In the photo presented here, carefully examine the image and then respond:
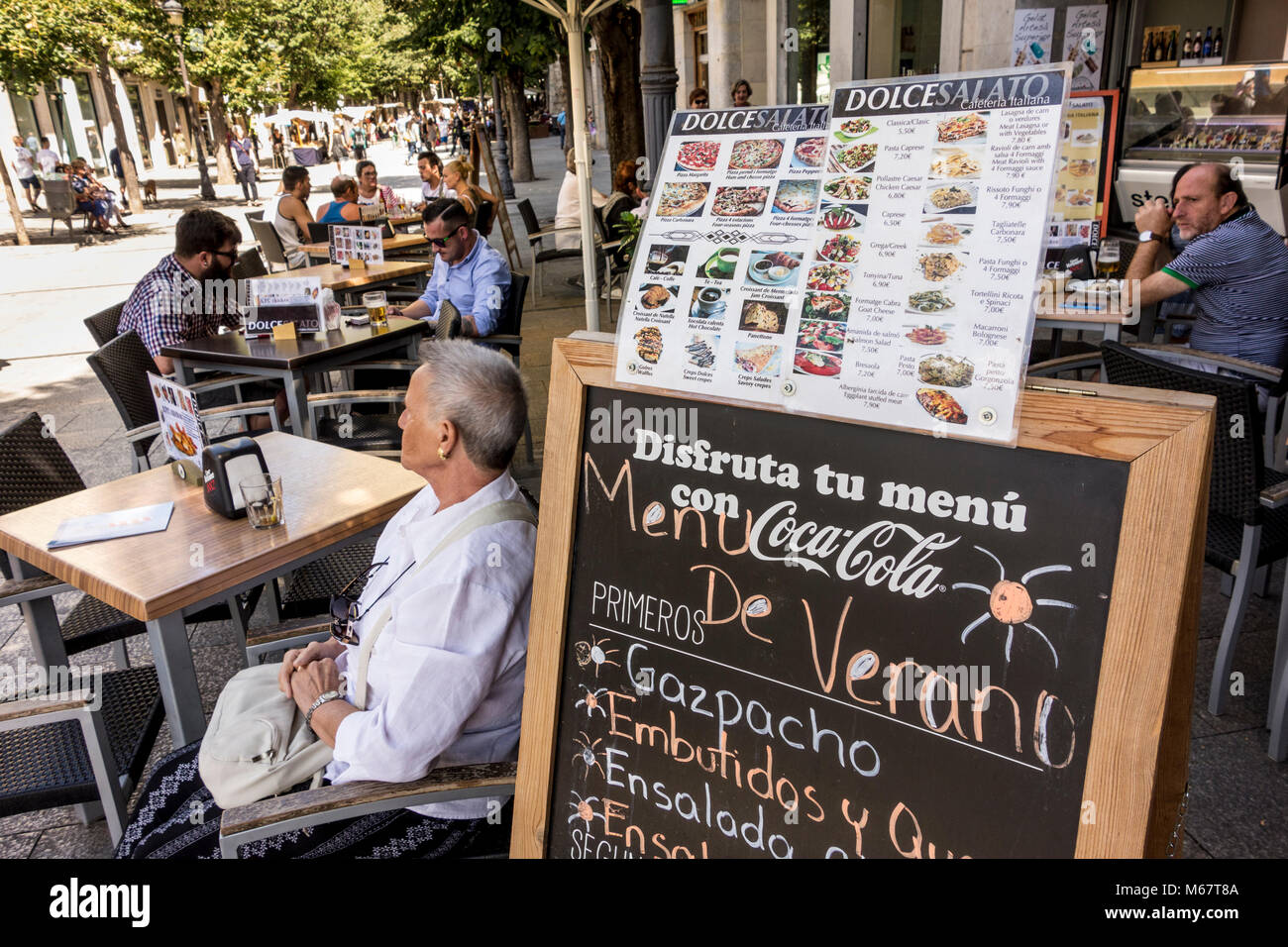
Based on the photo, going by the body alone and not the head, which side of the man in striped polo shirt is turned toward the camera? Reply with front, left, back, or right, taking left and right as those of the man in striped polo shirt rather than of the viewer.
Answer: left

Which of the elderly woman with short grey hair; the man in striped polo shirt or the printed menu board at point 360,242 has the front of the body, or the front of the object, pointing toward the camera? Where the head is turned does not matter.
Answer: the printed menu board

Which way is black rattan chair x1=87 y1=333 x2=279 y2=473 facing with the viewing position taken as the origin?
facing to the right of the viewer

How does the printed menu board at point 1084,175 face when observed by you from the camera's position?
facing the viewer

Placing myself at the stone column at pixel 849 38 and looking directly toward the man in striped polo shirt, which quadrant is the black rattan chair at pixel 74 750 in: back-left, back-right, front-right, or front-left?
front-right

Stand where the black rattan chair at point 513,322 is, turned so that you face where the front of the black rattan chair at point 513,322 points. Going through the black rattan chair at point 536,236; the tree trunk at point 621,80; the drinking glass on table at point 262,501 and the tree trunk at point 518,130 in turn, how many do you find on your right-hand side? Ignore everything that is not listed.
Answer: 3

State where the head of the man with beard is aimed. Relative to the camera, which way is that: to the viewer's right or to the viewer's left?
to the viewer's right

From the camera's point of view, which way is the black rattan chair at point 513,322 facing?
to the viewer's left

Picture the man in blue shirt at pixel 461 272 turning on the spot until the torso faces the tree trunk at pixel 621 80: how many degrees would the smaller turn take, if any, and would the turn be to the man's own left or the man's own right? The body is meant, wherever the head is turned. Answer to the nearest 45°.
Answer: approximately 135° to the man's own right

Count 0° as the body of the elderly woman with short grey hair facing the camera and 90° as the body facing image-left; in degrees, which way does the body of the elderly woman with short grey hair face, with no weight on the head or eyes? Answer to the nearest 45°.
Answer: approximately 90°

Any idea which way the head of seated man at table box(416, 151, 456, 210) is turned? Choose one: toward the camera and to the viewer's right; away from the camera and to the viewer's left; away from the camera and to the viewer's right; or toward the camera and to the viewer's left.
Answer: toward the camera and to the viewer's left

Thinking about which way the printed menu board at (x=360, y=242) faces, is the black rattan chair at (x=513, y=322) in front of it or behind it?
in front

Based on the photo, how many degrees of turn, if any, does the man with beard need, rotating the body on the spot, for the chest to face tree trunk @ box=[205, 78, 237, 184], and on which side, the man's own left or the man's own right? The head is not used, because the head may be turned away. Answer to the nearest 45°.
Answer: approximately 90° to the man's own left

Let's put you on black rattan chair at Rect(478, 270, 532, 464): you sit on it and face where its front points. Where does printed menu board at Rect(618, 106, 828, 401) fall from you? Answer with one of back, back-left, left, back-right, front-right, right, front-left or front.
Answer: left

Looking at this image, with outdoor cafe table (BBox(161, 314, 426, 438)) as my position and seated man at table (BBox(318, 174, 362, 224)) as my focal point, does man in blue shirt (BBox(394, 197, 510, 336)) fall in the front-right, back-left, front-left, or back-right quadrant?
front-right

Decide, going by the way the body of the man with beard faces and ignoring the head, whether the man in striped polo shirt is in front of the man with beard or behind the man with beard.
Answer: in front

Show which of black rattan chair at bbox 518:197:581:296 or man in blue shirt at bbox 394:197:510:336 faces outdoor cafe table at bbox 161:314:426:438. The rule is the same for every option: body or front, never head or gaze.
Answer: the man in blue shirt

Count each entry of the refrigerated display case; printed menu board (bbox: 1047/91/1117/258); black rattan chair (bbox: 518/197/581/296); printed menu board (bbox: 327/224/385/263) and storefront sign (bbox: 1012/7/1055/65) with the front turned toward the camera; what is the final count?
4

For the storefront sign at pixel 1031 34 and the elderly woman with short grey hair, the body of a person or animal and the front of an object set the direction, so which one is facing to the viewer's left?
the elderly woman with short grey hair

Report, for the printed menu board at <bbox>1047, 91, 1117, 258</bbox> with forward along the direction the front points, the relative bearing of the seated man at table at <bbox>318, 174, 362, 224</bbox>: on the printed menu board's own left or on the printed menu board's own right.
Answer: on the printed menu board's own right

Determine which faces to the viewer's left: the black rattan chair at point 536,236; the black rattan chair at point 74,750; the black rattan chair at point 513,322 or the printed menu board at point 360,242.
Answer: the black rattan chair at point 513,322

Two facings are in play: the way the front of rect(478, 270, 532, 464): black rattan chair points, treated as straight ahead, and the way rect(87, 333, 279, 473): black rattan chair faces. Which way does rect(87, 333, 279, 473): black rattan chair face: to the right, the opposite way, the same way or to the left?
the opposite way
